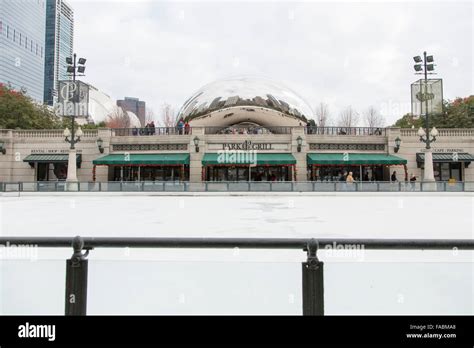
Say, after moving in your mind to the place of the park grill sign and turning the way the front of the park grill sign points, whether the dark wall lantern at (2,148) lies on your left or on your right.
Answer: on your right

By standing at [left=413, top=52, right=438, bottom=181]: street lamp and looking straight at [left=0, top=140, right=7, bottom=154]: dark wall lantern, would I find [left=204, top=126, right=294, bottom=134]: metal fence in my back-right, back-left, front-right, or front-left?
front-right

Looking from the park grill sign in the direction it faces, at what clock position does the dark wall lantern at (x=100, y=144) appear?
The dark wall lantern is roughly at 3 o'clock from the park grill sign.

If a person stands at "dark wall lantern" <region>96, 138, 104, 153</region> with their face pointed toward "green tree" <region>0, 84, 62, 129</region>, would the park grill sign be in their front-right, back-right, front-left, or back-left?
back-right

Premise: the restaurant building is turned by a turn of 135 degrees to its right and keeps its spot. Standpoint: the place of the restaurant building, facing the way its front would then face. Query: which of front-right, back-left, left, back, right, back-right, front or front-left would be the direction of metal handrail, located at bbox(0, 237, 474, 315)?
back-left

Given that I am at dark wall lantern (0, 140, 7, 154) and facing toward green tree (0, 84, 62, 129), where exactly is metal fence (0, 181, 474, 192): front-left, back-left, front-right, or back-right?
back-right

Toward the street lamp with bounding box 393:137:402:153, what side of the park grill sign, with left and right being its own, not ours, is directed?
left

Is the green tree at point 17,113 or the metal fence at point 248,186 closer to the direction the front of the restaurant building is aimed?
the metal fence

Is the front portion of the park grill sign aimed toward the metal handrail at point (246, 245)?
yes

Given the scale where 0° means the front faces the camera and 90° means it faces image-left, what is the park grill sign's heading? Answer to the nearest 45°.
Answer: approximately 0°

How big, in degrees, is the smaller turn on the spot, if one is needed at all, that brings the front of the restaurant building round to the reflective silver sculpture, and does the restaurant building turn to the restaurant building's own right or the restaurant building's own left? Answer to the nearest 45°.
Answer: approximately 180°

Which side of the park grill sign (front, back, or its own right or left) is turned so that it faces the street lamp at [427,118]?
left

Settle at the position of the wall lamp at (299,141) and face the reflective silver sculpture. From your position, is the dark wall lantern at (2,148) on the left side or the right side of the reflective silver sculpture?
left

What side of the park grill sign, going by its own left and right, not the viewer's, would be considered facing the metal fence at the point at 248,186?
front

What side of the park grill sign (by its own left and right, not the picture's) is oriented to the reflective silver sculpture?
back

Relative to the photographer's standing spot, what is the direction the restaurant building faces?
facing the viewer

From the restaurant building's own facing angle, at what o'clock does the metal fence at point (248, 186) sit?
The metal fence is roughly at 12 o'clock from the restaurant building.

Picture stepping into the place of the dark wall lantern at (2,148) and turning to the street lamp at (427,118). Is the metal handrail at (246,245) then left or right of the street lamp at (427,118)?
right

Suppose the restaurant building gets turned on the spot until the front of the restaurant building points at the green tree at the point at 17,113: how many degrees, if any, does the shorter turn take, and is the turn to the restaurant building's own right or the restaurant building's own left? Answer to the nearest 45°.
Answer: approximately 135° to the restaurant building's own right

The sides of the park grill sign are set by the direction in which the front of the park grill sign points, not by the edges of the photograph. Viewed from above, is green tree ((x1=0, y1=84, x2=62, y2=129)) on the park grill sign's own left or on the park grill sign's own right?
on the park grill sign's own right
